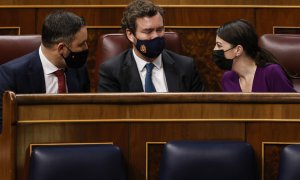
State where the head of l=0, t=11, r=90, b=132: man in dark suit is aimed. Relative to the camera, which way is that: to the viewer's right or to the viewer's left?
to the viewer's right

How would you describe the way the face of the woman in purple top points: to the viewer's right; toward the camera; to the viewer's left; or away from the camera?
to the viewer's left

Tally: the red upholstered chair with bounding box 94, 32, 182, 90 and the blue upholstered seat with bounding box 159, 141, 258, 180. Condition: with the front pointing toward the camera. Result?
2

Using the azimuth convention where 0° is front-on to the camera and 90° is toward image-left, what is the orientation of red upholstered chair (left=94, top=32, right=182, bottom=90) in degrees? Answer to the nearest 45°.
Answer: approximately 0°

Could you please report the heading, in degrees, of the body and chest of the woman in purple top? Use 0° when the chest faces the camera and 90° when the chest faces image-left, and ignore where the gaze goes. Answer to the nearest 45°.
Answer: approximately 45°

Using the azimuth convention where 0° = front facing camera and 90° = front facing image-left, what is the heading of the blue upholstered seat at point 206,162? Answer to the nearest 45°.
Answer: approximately 0°
